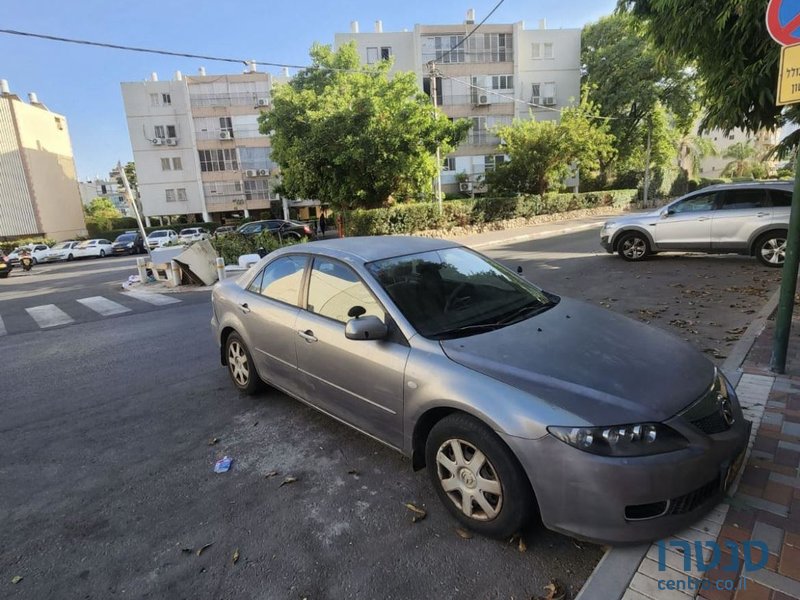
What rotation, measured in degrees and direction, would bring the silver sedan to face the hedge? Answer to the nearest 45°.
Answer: approximately 135° to its left

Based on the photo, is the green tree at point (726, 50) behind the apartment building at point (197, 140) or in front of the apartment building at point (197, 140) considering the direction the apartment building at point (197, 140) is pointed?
in front

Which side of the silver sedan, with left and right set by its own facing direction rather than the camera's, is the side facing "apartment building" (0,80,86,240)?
back

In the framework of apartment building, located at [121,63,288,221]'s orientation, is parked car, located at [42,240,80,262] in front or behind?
in front

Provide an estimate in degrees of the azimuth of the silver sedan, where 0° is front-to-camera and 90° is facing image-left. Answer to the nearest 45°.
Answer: approximately 315°

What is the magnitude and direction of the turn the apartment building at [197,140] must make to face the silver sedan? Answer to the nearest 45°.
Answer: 0° — it already faces it

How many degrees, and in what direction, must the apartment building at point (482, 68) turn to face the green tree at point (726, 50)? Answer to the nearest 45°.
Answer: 0° — it already faces it

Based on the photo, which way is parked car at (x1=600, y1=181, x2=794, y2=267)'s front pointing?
to the viewer's left

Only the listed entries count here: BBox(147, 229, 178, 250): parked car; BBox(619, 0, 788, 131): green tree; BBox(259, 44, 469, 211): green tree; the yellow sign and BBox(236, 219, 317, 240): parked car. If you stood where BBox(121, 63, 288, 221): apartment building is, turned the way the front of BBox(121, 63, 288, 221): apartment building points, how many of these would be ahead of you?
5

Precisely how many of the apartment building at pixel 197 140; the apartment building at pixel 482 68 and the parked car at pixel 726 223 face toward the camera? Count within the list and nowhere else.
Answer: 2

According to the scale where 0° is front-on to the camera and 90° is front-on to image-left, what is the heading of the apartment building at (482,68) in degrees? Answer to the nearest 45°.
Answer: approximately 0°

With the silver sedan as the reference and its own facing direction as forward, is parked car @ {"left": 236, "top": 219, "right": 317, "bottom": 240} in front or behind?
behind

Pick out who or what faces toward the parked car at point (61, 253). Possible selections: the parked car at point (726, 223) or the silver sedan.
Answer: the parked car at point (726, 223)

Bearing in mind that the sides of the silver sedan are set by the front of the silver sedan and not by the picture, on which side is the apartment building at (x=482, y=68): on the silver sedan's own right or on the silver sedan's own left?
on the silver sedan's own left

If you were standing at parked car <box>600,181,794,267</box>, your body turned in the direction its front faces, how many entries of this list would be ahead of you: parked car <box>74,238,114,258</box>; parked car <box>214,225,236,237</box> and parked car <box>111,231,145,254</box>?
3
